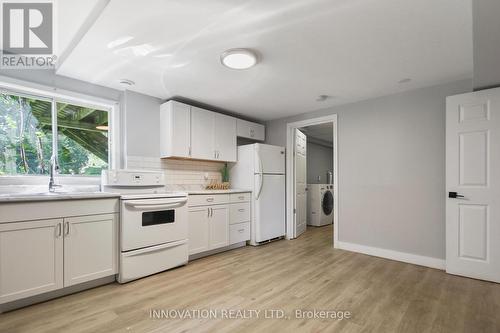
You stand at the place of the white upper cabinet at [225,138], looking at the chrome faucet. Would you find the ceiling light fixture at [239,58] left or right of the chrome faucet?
left

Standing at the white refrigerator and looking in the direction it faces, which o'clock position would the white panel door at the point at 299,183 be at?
The white panel door is roughly at 9 o'clock from the white refrigerator.

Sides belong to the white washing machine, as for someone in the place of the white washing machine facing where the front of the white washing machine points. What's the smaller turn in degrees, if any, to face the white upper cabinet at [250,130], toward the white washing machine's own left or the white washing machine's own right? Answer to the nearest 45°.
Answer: approximately 90° to the white washing machine's own right

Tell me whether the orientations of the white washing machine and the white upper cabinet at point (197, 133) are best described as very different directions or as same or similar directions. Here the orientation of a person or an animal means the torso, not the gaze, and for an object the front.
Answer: same or similar directions

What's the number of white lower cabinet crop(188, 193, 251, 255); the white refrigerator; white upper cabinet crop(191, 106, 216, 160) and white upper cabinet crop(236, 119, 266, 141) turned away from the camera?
0

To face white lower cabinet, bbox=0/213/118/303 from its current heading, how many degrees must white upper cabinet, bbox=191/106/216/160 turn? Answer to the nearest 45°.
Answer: approximately 90° to its right

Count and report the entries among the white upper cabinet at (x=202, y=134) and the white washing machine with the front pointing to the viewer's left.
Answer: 0

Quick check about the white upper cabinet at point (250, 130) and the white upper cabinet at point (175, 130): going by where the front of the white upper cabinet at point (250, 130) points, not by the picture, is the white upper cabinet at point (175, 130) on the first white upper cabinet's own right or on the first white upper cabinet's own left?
on the first white upper cabinet's own right

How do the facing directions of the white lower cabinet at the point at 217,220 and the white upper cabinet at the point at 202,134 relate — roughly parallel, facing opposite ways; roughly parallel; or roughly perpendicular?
roughly parallel

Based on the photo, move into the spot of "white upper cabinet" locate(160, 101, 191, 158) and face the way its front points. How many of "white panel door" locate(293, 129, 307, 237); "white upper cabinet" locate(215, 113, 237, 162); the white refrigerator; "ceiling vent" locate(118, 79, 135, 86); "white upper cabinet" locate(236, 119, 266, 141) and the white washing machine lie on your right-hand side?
1

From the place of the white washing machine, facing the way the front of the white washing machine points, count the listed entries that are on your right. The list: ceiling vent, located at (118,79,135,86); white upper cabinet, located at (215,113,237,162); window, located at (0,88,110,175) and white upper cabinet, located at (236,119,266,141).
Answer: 4

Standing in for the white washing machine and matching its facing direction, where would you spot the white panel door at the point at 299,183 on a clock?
The white panel door is roughly at 2 o'clock from the white washing machine.

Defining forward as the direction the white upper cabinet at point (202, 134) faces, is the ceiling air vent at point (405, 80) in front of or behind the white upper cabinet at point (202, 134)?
in front

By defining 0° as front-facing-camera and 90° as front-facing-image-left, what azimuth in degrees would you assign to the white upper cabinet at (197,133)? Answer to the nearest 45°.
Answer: approximately 315°

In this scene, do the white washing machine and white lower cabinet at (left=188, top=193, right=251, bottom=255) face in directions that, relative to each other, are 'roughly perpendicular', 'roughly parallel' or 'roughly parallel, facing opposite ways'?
roughly parallel

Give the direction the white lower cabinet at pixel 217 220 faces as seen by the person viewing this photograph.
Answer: facing the viewer and to the right of the viewer

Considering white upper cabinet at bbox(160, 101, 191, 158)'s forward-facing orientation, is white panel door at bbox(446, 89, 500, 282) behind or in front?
in front

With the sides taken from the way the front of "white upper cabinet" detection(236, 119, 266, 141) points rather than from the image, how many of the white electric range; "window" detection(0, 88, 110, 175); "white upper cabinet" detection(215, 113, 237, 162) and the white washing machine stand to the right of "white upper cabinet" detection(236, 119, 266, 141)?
3

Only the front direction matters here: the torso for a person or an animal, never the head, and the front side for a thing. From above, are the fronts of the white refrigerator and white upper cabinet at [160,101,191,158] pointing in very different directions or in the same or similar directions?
same or similar directions

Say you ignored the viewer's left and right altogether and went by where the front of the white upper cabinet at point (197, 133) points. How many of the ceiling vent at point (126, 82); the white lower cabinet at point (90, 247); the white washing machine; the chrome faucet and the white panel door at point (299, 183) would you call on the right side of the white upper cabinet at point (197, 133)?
3

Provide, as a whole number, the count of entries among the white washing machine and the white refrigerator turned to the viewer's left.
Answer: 0
